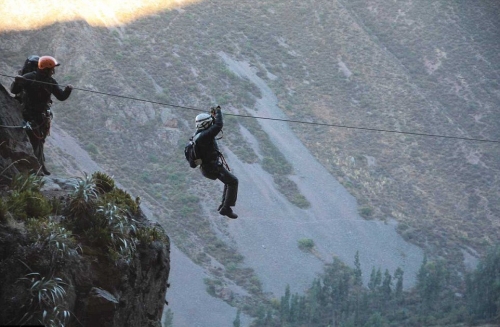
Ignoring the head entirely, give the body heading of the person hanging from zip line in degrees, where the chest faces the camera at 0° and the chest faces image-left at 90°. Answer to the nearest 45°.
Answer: approximately 270°

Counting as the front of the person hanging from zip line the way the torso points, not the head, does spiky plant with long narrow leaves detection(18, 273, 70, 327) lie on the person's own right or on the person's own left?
on the person's own right

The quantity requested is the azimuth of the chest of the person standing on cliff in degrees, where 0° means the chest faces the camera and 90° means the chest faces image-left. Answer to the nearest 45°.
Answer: approximately 315°

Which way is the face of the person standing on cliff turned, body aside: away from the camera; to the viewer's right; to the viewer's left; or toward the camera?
to the viewer's right

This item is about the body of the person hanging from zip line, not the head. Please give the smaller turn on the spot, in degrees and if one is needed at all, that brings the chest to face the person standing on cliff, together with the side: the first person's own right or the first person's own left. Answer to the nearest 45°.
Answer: approximately 180°
